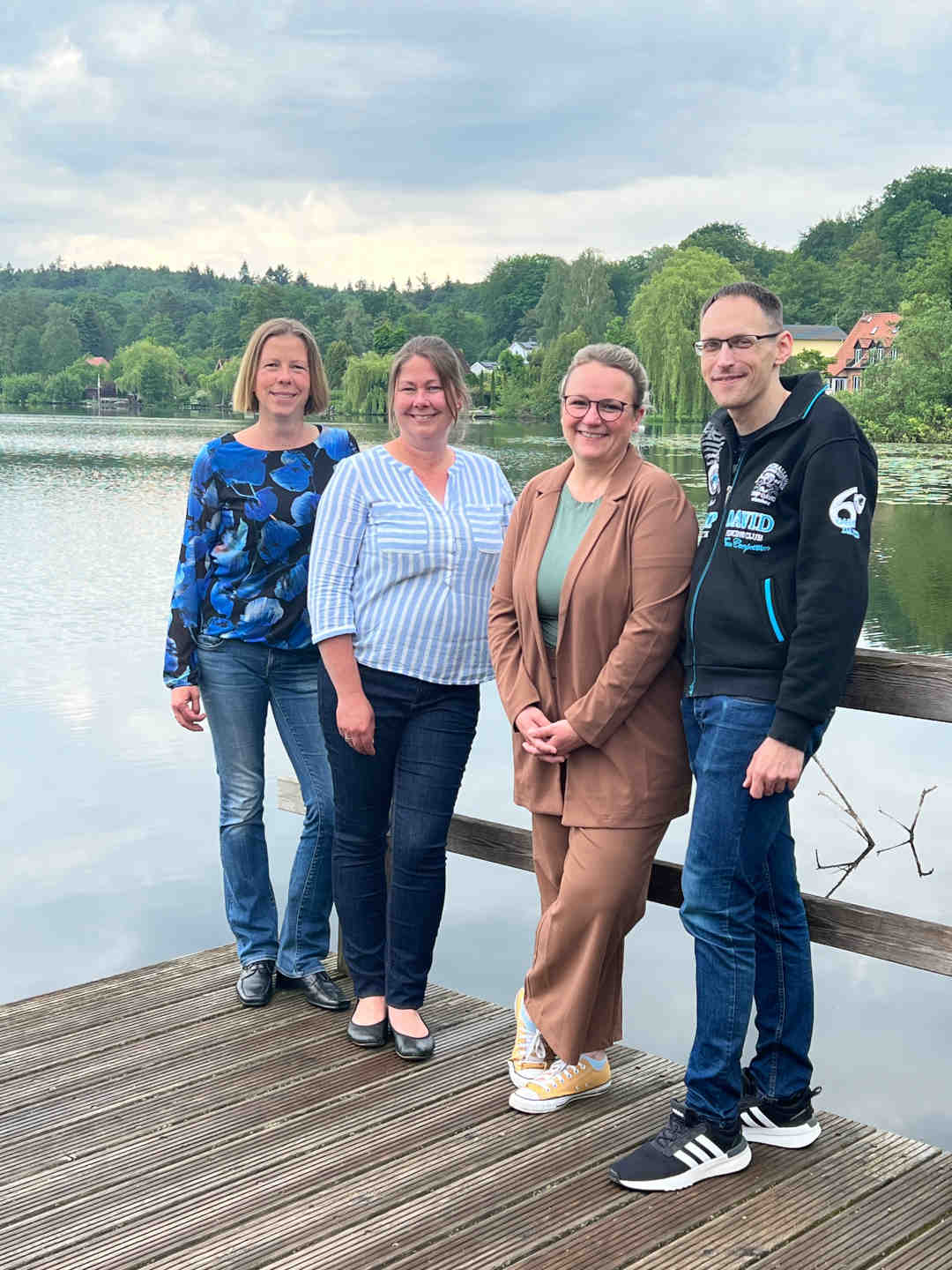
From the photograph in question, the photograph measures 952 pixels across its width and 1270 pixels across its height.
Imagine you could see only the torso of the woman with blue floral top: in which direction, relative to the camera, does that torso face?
toward the camera

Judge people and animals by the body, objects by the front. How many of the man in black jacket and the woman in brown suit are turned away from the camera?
0

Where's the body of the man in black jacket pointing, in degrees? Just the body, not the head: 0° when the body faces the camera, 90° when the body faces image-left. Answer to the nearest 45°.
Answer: approximately 45°

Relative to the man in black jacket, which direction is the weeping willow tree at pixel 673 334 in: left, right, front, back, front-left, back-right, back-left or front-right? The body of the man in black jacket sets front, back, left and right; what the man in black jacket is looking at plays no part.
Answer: back-right

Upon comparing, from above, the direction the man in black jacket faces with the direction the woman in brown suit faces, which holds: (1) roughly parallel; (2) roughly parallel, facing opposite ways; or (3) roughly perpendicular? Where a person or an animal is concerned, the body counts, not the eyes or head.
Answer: roughly parallel

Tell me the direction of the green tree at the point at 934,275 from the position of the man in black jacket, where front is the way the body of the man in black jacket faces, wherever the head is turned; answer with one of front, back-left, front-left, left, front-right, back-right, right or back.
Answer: back-right

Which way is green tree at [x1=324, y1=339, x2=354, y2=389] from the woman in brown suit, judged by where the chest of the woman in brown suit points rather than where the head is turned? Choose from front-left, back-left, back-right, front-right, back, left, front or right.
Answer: back-right

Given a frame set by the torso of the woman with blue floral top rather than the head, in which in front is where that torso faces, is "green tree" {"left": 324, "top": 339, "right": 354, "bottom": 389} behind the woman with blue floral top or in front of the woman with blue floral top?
behind

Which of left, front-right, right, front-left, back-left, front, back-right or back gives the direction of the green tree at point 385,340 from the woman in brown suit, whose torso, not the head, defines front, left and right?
back-right

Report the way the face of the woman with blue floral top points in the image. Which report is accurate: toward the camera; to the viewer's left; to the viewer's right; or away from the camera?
toward the camera

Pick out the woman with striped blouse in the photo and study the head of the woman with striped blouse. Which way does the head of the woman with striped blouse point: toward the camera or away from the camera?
toward the camera

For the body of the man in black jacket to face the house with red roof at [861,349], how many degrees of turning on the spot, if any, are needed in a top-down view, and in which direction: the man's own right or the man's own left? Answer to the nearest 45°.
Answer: approximately 135° to the man's own right

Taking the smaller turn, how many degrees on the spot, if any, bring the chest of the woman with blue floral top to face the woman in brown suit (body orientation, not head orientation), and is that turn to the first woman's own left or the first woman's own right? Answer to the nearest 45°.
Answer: approximately 45° to the first woman's own left
